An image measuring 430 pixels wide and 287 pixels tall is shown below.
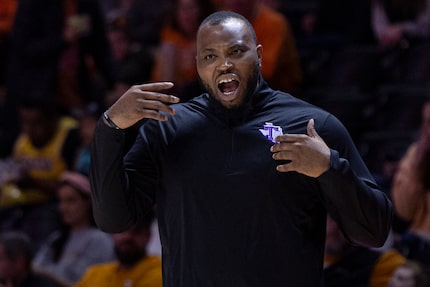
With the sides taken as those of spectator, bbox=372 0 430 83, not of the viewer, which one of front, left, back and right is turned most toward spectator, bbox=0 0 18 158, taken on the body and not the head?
right

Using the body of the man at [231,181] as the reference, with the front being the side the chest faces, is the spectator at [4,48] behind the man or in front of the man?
behind

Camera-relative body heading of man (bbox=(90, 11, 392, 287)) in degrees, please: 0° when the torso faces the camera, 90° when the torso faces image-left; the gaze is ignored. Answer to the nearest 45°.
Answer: approximately 0°

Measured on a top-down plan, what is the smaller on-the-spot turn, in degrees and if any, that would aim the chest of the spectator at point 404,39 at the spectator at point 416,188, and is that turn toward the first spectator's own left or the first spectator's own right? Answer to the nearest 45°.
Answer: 0° — they already face them

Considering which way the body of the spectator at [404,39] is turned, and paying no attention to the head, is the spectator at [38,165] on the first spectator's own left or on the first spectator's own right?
on the first spectator's own right

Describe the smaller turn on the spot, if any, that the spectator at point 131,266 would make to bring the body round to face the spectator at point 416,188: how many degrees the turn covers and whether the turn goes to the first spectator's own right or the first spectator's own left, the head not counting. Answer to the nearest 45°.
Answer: approximately 90° to the first spectator's own left

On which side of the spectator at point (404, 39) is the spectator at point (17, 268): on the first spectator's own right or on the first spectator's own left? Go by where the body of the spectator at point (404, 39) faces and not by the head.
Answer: on the first spectator's own right

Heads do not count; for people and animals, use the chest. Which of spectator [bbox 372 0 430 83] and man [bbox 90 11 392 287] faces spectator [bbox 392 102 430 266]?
spectator [bbox 372 0 430 83]

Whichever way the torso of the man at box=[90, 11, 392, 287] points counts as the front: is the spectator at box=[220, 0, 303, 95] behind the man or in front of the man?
behind
